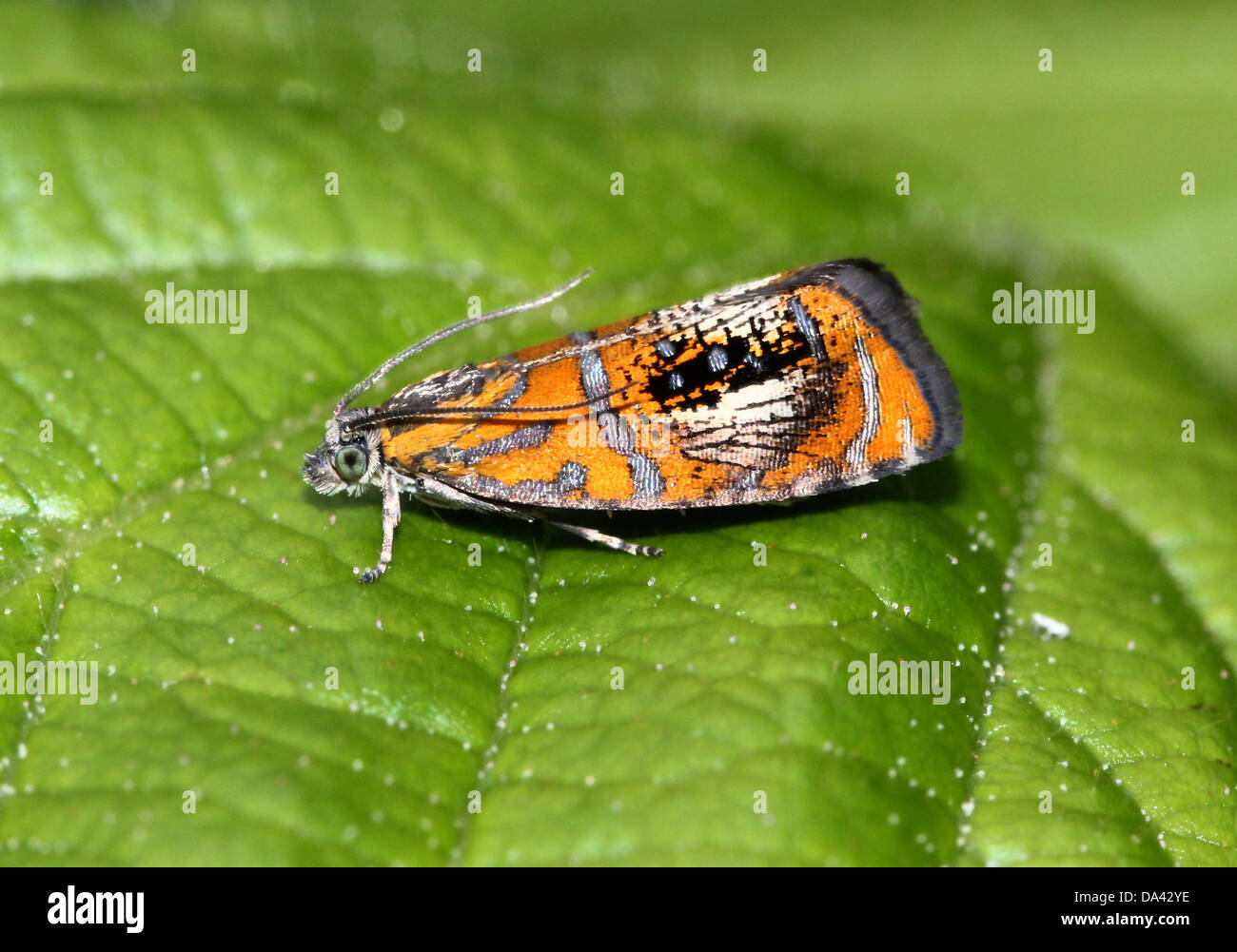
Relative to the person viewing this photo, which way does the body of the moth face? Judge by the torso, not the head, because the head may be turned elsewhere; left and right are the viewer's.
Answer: facing to the left of the viewer
